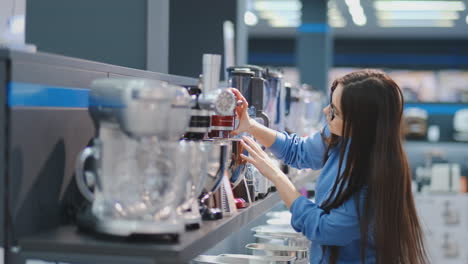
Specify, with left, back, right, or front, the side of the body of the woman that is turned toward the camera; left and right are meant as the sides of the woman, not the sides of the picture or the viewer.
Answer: left

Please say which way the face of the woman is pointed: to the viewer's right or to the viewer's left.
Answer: to the viewer's left

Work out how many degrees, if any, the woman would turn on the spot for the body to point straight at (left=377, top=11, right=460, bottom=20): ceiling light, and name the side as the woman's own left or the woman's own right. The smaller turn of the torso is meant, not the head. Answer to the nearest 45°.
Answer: approximately 90° to the woman's own right

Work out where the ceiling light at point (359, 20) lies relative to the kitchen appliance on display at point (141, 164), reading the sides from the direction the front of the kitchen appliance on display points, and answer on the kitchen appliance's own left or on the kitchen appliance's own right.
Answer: on the kitchen appliance's own left

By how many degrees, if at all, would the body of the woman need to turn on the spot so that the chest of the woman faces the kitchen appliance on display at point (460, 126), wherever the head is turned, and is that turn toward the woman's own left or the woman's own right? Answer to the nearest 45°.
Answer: approximately 90° to the woman's own right

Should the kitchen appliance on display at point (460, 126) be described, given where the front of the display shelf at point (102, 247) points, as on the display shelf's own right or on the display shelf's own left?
on the display shelf's own left

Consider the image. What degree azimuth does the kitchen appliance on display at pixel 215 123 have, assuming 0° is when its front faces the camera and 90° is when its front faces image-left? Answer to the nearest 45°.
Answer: approximately 315°

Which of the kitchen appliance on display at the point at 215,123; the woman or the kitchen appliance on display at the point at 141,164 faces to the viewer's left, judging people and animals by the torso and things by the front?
the woman
